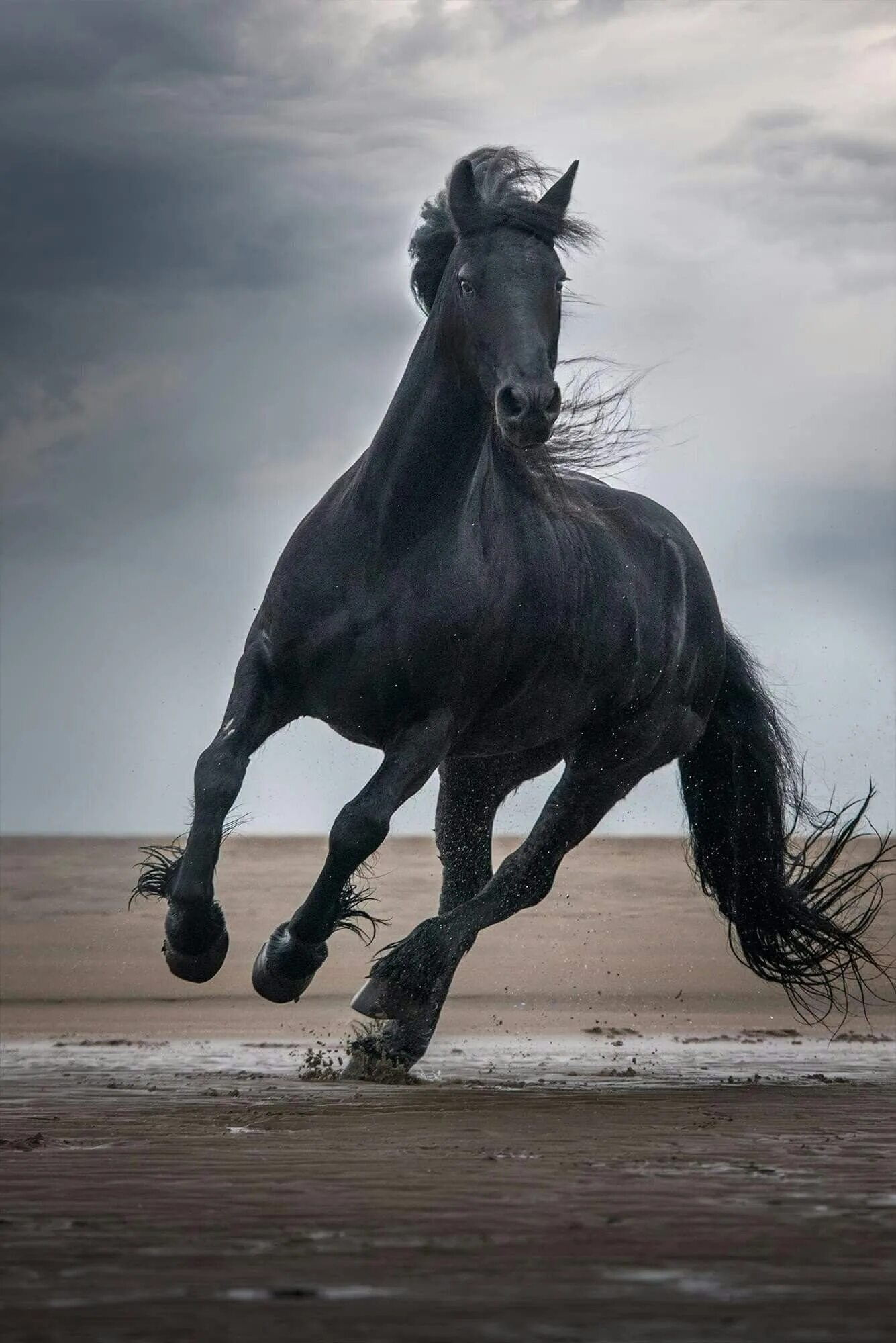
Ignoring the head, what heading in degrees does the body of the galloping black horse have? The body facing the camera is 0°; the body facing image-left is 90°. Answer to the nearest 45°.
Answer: approximately 45°
